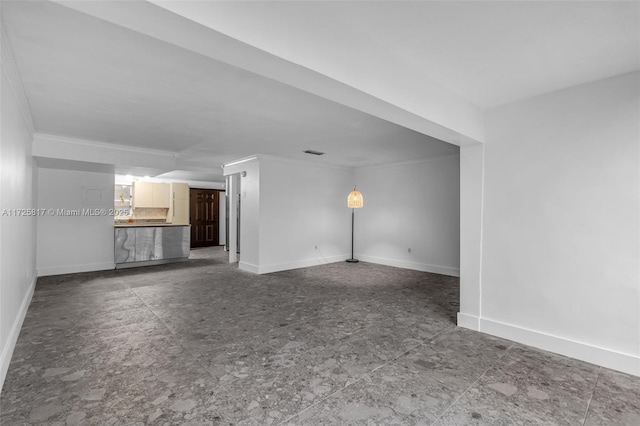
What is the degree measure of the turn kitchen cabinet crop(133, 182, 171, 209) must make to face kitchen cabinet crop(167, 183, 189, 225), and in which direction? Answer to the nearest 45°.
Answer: approximately 90° to its left

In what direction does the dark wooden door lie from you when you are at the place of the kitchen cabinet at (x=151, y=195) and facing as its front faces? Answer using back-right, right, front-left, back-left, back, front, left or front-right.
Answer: back-left

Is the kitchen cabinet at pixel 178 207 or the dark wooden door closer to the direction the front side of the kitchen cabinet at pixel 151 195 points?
the kitchen cabinet

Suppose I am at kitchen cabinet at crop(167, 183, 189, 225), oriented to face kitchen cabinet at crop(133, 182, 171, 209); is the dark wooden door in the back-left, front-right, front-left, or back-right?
back-right

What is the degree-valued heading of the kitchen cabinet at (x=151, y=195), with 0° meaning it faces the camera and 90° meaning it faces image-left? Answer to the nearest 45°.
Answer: approximately 0°
